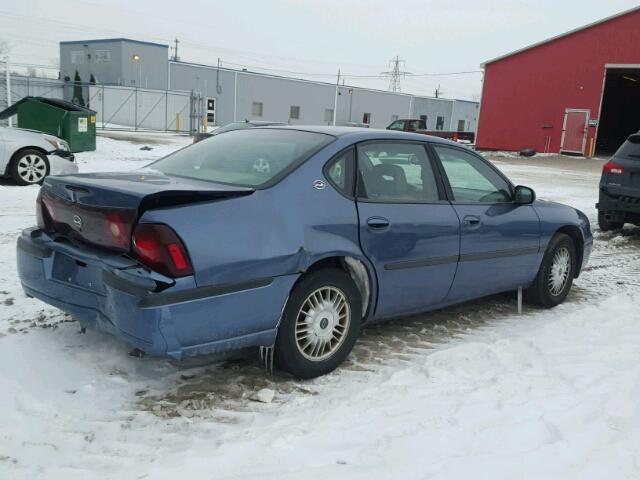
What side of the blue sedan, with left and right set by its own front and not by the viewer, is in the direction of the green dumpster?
left

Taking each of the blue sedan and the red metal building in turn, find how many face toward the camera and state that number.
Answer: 1

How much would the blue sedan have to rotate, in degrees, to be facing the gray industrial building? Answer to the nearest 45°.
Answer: approximately 45° to its left

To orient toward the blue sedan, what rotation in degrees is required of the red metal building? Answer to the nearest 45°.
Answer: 0° — it already faces it

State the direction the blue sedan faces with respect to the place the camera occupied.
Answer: facing away from the viewer and to the right of the viewer

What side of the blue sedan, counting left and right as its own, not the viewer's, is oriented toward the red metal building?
front

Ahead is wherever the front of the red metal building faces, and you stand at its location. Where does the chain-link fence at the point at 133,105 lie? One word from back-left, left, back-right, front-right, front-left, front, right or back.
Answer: right

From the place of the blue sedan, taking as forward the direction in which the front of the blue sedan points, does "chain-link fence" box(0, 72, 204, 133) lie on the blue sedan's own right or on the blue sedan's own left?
on the blue sedan's own left

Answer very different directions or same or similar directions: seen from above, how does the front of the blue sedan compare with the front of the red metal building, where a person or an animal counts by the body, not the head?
very different directions

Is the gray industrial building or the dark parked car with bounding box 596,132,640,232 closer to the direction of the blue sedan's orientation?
the dark parked car

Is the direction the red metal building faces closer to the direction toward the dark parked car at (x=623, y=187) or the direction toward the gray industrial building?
the dark parked car
